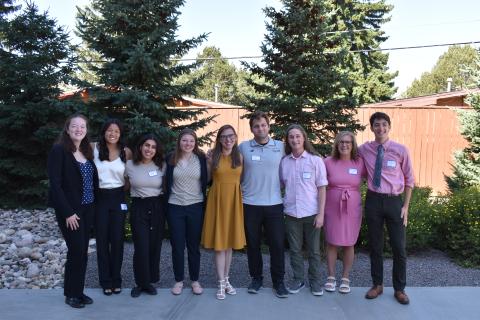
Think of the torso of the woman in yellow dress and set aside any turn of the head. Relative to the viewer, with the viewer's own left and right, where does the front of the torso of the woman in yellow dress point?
facing the viewer

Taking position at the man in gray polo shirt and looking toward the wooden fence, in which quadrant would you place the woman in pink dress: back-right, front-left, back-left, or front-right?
front-right

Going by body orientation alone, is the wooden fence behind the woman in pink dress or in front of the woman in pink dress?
behind

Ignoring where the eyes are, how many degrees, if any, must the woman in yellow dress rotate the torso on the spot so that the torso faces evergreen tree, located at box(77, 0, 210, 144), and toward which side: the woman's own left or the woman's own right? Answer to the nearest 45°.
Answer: approximately 135° to the woman's own right

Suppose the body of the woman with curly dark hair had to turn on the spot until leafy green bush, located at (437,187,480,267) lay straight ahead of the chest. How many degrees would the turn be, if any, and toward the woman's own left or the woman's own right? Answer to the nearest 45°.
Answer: approximately 90° to the woman's own left

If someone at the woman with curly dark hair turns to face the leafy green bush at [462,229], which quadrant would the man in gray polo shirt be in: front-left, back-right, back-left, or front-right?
front-right

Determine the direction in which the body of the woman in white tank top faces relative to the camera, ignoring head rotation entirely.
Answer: toward the camera

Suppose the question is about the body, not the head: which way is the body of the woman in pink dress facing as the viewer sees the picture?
toward the camera

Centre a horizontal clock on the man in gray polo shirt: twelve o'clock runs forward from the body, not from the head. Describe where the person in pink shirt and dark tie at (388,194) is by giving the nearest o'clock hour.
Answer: The person in pink shirt and dark tie is roughly at 9 o'clock from the man in gray polo shirt.
